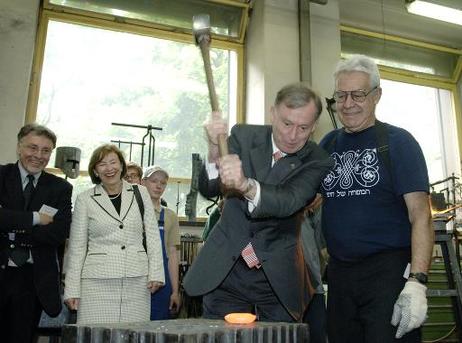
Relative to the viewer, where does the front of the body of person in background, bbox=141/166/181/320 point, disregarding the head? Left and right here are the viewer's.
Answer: facing the viewer and to the left of the viewer

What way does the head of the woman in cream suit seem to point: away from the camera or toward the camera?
toward the camera

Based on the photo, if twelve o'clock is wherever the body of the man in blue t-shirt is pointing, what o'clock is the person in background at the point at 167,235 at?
The person in background is roughly at 3 o'clock from the man in blue t-shirt.

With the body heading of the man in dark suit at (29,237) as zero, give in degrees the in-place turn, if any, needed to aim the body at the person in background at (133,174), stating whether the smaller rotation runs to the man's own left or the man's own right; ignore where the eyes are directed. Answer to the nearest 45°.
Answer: approximately 135° to the man's own left

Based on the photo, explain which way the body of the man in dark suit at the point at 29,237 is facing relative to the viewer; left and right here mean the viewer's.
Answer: facing the viewer

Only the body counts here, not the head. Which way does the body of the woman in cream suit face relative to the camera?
toward the camera

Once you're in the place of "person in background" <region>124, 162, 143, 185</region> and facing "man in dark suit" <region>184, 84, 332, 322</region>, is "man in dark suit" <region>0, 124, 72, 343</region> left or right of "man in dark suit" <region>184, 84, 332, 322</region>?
right

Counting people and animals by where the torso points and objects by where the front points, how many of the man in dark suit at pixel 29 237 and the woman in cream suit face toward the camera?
2

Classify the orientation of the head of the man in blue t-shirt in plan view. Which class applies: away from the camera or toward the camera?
toward the camera

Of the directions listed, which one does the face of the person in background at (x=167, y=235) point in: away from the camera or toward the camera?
toward the camera

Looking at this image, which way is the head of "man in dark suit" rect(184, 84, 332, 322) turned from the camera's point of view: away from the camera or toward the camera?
toward the camera
